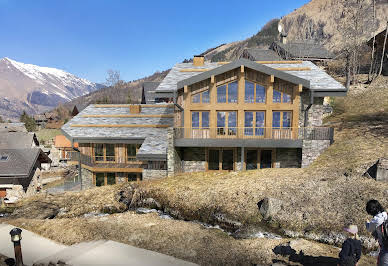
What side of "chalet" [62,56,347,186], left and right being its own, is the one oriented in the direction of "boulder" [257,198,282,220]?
front

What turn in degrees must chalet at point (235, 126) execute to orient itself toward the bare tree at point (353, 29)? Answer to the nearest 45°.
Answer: approximately 135° to its left

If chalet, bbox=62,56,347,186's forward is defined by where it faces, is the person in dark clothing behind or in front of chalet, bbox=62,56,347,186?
in front

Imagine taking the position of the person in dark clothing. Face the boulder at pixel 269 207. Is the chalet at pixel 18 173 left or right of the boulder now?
left

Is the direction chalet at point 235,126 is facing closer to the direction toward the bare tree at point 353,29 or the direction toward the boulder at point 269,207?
the boulder

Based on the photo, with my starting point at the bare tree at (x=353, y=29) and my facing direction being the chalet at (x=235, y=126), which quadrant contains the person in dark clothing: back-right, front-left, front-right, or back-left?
front-left

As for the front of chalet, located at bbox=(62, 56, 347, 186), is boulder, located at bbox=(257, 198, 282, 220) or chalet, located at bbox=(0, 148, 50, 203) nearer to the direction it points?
the boulder

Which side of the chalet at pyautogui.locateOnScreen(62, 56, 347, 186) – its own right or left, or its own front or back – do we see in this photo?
front

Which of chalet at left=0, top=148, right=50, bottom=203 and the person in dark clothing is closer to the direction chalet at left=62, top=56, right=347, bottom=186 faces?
the person in dark clothing

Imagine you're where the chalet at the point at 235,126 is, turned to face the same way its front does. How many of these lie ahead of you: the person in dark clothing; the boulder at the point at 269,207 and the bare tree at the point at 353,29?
2
